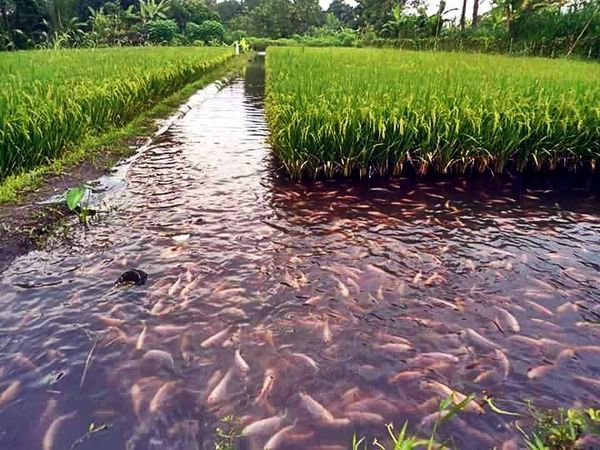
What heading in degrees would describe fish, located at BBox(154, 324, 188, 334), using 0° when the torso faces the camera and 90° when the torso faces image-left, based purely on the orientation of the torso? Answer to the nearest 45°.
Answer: approximately 90°

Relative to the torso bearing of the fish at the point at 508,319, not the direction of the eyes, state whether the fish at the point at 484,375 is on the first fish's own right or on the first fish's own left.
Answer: on the first fish's own right
